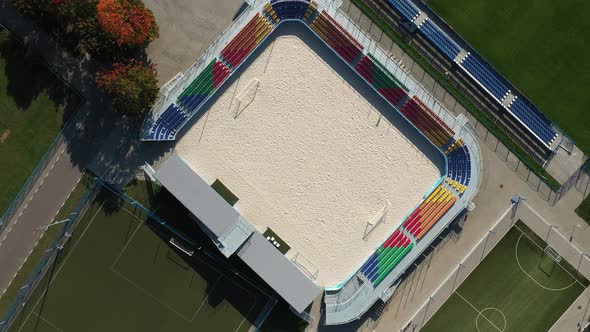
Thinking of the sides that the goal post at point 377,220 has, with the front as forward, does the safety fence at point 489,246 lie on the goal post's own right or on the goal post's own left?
on the goal post's own right

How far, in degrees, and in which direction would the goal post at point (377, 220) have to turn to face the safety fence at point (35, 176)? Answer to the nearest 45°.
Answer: approximately 45° to its left

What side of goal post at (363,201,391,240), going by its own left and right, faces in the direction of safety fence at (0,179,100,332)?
left

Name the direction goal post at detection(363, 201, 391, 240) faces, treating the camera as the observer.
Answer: facing away from the viewer and to the left of the viewer

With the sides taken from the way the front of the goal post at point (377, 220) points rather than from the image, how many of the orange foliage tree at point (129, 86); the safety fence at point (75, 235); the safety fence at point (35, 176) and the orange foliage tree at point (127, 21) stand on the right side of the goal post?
0

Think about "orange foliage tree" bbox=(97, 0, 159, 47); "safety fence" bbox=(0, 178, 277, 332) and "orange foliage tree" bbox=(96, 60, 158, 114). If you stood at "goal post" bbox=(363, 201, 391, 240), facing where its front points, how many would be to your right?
0

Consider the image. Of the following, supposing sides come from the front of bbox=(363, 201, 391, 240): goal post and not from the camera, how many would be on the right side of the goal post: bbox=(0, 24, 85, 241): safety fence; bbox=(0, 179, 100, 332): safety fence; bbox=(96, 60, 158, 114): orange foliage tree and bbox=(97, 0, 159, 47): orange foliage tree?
0

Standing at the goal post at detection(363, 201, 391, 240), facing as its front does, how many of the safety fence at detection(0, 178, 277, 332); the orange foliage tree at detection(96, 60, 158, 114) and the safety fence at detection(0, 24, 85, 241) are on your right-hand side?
0

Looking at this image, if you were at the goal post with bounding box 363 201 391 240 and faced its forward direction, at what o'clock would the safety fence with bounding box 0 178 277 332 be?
The safety fence is roughly at 10 o'clock from the goal post.

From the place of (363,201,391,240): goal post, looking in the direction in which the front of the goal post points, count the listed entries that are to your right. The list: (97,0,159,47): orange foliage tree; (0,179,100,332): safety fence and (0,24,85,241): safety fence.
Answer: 0

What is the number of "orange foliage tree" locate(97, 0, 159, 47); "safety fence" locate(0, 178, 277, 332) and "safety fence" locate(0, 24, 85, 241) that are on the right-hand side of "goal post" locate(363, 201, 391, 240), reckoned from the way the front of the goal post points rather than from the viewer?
0
